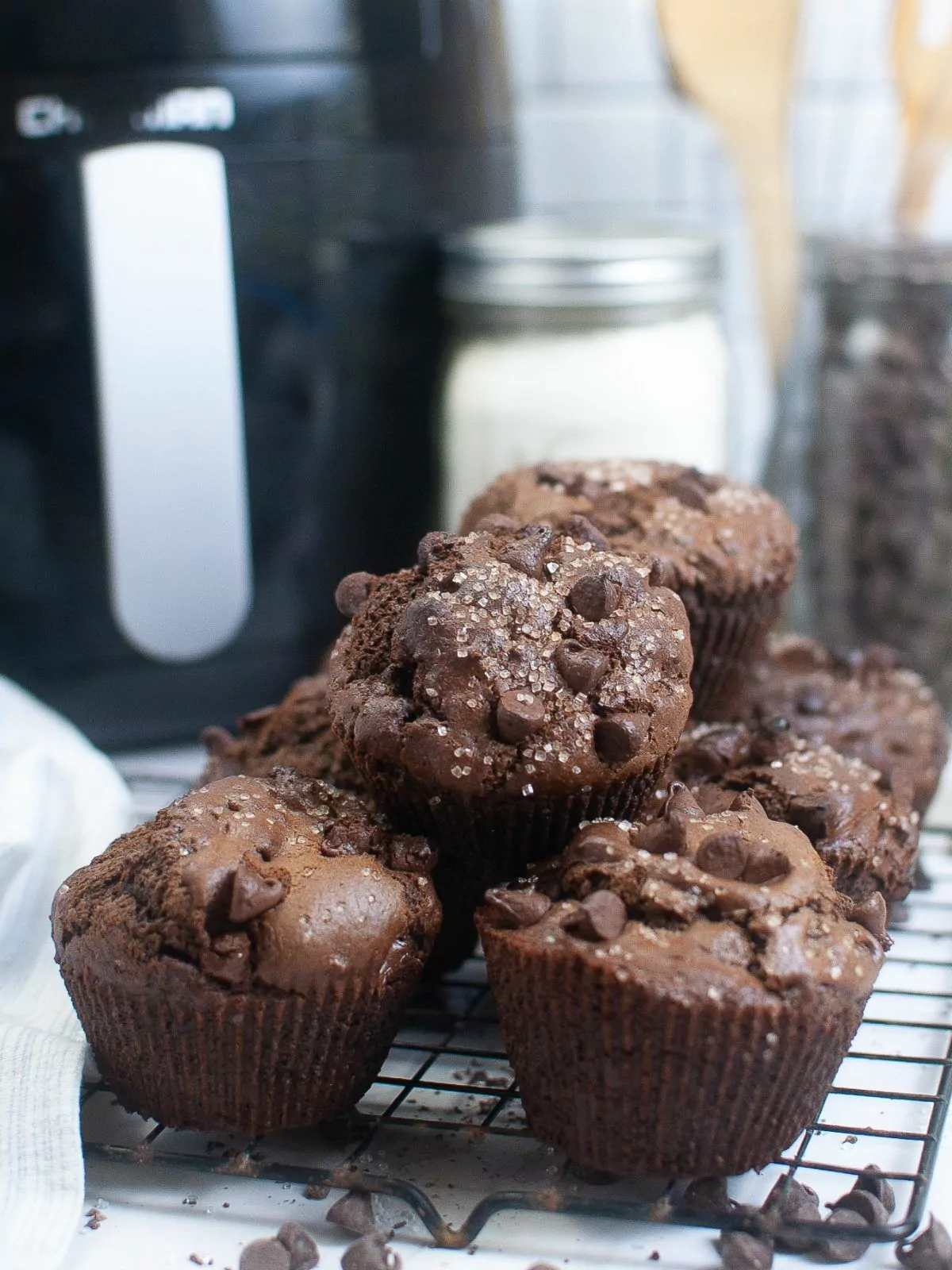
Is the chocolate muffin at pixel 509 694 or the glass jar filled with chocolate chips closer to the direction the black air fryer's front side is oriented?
the chocolate muffin

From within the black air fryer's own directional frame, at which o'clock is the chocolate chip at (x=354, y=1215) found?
The chocolate chip is roughly at 12 o'clock from the black air fryer.

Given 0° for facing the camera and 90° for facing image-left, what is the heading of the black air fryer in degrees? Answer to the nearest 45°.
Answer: approximately 0°

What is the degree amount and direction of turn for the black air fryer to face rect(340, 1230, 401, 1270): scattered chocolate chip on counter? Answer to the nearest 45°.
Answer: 0° — it already faces it

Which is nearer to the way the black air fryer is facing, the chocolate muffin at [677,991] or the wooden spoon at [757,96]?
the chocolate muffin

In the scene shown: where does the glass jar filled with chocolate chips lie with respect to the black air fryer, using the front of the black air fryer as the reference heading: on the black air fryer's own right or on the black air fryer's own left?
on the black air fryer's own left

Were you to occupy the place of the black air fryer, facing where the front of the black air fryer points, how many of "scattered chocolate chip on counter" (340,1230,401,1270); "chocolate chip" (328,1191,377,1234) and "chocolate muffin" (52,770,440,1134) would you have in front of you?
3

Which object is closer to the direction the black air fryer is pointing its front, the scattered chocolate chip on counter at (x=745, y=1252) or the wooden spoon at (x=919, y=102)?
the scattered chocolate chip on counter

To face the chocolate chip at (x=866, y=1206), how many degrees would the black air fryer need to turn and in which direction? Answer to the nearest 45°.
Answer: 0° — it already faces it

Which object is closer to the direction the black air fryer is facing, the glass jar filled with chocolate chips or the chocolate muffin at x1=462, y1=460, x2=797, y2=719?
the chocolate muffin
